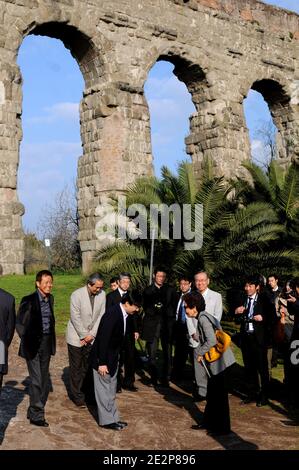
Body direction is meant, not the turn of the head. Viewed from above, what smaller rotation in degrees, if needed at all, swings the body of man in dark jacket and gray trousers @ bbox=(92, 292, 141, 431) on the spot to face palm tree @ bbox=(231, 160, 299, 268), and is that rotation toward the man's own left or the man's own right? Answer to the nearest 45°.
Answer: approximately 45° to the man's own left

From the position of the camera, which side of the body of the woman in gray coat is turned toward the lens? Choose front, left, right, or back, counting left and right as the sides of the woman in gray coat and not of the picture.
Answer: left

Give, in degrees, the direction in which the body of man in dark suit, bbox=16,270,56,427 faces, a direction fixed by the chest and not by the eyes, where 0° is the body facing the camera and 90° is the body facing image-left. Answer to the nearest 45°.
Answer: approximately 315°

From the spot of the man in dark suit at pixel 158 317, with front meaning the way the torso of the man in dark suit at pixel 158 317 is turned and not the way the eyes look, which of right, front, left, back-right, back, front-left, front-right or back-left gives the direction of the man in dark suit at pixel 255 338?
front-left

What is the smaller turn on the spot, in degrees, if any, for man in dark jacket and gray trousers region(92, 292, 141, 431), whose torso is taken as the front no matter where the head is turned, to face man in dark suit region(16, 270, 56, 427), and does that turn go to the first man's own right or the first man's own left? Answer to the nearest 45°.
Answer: approximately 180°

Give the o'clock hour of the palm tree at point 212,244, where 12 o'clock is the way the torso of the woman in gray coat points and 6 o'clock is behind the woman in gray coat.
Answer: The palm tree is roughly at 3 o'clock from the woman in gray coat.

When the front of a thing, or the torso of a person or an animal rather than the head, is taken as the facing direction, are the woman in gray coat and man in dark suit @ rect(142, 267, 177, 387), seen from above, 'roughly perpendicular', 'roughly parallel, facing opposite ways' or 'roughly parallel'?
roughly perpendicular

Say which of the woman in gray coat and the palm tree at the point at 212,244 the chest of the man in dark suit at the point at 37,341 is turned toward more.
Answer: the woman in gray coat

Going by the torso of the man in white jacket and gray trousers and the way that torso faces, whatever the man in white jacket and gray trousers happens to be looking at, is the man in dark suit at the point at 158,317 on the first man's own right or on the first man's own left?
on the first man's own right

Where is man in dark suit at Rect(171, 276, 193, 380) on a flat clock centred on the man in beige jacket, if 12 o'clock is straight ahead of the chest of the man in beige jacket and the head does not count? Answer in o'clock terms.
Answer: The man in dark suit is roughly at 9 o'clock from the man in beige jacket.

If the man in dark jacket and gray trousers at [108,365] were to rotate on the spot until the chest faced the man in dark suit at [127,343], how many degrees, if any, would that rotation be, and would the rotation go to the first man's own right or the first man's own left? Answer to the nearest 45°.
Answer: approximately 90° to the first man's own left

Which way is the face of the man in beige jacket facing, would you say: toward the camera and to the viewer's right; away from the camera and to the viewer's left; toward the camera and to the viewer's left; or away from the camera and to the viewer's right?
toward the camera and to the viewer's right
